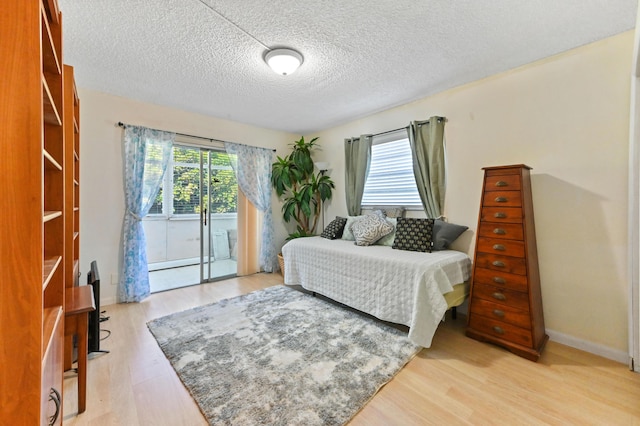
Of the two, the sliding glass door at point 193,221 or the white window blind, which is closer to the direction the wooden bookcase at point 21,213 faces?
the white window blind

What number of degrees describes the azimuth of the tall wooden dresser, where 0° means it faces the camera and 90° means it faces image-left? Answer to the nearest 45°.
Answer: approximately 45°

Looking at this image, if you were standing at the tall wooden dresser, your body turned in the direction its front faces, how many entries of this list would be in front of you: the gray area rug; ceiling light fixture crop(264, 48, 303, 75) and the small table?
3

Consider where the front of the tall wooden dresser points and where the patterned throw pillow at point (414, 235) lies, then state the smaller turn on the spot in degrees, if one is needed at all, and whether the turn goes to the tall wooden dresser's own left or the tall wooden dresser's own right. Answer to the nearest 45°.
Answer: approximately 45° to the tall wooden dresser's own right

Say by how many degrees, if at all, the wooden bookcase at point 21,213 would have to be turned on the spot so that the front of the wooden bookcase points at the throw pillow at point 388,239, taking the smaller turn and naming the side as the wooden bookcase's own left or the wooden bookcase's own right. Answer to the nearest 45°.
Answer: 0° — it already faces it

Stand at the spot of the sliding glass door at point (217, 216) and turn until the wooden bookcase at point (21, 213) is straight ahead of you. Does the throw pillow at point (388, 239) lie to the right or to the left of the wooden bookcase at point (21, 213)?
left

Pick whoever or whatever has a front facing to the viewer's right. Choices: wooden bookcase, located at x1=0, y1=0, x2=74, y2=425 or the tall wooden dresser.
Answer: the wooden bookcase

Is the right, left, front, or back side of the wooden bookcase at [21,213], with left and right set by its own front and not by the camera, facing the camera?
right

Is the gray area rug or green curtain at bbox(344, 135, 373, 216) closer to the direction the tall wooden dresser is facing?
the gray area rug

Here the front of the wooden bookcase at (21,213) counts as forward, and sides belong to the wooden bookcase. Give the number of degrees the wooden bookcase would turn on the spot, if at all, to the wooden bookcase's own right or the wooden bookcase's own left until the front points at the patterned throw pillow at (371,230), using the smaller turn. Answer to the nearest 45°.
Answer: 0° — it already faces it

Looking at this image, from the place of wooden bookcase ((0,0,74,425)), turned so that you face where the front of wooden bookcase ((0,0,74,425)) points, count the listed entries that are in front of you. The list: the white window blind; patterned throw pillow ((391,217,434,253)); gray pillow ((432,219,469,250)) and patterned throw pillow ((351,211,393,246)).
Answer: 4

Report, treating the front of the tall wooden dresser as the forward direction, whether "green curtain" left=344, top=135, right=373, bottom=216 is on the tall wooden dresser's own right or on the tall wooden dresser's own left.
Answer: on the tall wooden dresser's own right

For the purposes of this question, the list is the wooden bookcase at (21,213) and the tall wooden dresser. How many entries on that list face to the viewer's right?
1

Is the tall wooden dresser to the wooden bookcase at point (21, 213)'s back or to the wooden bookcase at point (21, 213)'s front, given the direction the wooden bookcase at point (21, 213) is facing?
to the front
